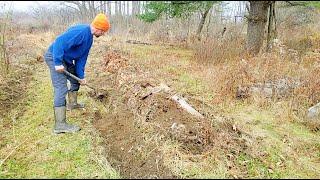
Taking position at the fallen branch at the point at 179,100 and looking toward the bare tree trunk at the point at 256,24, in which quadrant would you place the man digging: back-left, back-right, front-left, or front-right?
back-left

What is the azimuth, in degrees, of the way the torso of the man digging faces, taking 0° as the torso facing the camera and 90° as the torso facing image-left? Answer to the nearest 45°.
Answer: approximately 270°

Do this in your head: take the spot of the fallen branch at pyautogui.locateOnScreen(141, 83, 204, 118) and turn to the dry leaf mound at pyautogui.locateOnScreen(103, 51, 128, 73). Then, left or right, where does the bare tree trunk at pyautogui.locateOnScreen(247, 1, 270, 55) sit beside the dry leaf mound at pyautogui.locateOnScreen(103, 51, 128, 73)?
right

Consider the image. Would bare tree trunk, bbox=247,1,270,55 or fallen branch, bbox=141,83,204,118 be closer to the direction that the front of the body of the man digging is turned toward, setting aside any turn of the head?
the fallen branch

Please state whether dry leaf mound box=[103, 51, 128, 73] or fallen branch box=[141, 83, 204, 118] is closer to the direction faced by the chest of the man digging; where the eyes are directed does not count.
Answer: the fallen branch

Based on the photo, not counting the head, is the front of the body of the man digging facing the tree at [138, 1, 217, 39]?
no

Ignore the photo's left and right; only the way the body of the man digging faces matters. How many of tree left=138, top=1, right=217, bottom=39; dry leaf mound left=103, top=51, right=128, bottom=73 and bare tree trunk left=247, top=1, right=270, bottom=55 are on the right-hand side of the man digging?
0

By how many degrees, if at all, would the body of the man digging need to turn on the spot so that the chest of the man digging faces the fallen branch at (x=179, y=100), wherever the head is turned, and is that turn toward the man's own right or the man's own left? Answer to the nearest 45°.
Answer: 0° — they already face it
